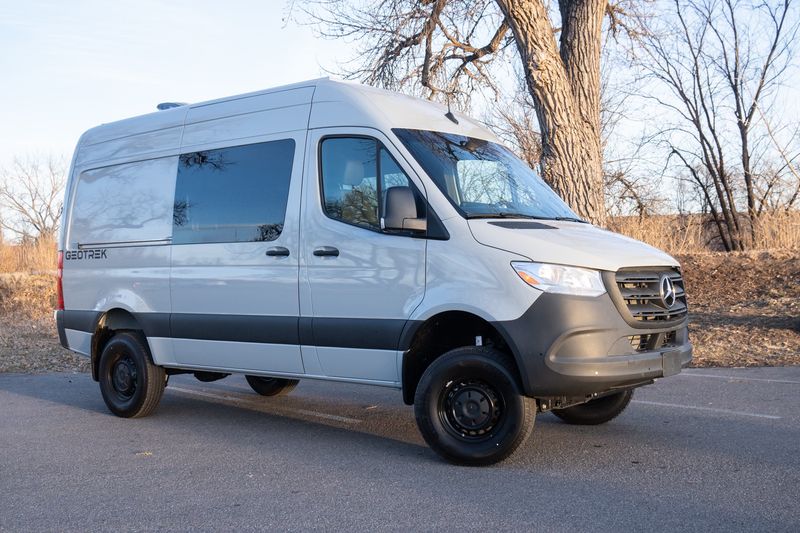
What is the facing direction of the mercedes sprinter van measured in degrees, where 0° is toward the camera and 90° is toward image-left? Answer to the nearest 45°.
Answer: approximately 315°
